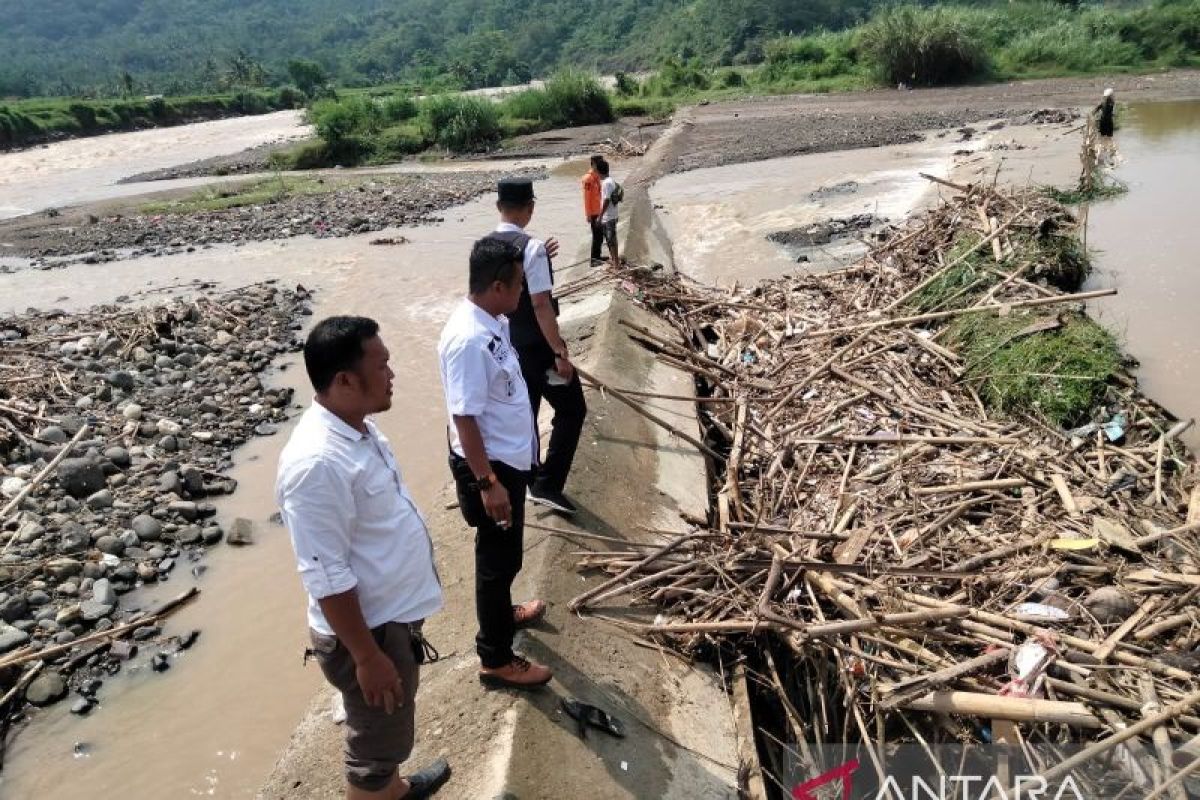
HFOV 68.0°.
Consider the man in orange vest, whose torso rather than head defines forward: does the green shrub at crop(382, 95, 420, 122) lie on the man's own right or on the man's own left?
on the man's own left

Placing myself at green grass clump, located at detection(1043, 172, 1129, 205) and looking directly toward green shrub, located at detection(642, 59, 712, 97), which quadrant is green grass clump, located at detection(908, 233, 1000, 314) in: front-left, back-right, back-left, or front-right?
back-left

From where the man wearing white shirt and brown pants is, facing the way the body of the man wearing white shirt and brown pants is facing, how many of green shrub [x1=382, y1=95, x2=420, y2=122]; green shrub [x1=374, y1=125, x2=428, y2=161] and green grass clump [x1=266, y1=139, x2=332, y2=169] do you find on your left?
3

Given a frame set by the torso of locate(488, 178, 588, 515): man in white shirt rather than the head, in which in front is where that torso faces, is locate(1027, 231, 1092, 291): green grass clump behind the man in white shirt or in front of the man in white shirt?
in front

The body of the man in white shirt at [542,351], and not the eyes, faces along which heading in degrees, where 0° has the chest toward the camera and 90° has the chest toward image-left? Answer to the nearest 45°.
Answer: approximately 225°

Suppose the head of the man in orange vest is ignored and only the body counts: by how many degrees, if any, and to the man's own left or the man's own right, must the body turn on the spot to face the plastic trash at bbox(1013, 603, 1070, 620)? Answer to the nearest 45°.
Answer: approximately 90° to the man's own right

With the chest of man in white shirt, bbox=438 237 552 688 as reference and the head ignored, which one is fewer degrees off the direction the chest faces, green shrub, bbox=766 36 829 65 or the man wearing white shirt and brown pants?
the green shrub

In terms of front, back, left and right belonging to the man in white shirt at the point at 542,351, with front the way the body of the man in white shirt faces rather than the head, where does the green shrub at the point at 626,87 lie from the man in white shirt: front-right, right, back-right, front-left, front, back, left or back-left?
front-left

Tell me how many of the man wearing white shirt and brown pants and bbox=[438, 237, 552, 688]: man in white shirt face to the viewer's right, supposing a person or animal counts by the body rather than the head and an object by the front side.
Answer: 2

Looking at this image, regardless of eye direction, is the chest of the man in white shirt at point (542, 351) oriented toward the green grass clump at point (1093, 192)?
yes

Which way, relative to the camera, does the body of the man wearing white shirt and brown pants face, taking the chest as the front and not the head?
to the viewer's right

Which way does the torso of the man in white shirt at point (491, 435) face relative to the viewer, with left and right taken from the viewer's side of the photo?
facing to the right of the viewer
